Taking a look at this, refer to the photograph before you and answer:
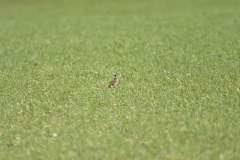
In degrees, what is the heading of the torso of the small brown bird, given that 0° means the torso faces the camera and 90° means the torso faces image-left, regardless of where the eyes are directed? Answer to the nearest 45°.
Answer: approximately 270°
